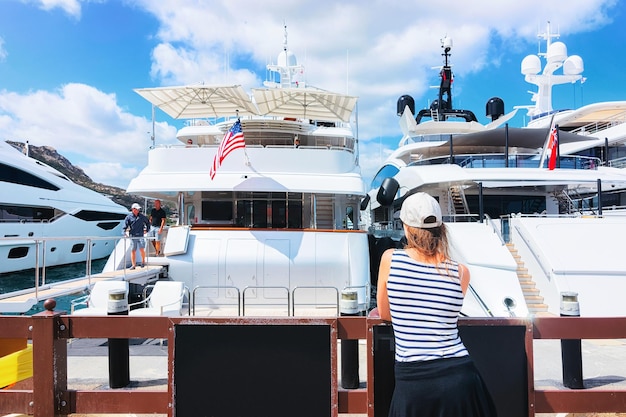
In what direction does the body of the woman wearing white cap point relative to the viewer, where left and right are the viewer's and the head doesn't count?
facing away from the viewer

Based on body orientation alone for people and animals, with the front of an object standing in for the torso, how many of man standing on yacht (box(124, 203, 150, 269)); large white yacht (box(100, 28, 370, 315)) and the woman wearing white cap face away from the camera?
2

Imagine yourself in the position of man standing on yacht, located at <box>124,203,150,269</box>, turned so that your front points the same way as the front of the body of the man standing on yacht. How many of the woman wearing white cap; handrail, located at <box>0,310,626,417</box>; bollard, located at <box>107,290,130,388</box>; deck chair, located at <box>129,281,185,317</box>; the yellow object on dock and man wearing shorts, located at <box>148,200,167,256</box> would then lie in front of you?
5

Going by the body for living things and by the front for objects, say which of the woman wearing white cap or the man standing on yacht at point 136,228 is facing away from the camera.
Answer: the woman wearing white cap

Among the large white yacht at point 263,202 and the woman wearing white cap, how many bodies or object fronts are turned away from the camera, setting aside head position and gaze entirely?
2

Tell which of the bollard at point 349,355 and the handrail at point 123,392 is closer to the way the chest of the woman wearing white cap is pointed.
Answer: the bollard

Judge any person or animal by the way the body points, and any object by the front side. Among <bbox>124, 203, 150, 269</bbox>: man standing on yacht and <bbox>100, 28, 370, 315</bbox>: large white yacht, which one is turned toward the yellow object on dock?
the man standing on yacht

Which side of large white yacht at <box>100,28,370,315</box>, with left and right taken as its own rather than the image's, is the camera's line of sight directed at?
back

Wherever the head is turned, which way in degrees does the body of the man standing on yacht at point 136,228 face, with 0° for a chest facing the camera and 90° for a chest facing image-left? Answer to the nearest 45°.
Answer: approximately 0°

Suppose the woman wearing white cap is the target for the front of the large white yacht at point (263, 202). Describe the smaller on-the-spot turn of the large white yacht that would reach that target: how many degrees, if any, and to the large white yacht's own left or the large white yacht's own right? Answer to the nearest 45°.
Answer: approximately 180°

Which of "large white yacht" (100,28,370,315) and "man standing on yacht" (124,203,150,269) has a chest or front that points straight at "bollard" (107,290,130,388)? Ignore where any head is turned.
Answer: the man standing on yacht

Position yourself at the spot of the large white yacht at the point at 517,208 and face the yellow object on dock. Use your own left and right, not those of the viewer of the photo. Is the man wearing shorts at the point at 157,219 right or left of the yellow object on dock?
right
